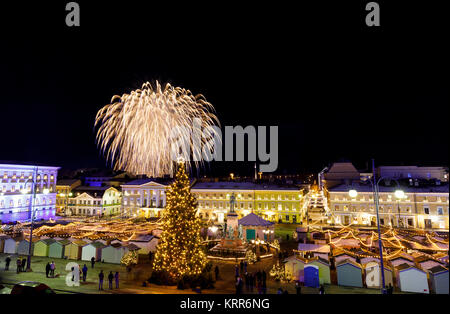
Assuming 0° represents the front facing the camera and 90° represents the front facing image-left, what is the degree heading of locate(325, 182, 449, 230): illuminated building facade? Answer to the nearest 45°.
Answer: approximately 0°

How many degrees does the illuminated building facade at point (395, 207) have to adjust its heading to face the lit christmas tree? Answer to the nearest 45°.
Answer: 0° — it already faces it
